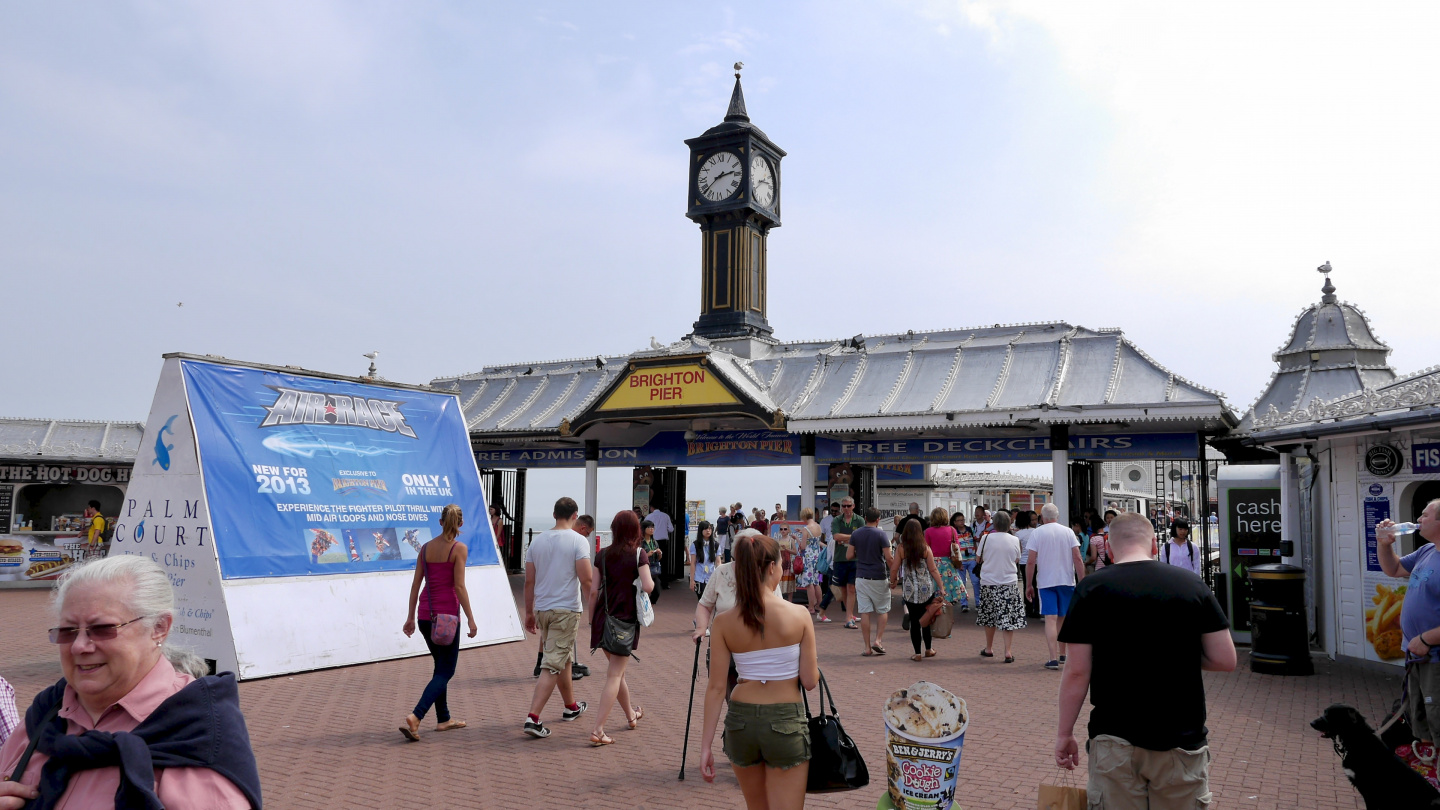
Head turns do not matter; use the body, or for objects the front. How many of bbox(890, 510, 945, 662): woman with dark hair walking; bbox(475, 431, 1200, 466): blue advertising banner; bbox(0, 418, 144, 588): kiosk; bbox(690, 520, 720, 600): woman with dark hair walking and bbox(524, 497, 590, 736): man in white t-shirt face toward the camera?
3

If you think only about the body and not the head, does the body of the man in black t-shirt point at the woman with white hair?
no

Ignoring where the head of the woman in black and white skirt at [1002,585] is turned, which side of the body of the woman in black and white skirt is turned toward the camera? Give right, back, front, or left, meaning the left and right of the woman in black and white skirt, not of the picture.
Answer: back

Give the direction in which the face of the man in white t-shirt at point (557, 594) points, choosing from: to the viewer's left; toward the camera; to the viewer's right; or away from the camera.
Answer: away from the camera

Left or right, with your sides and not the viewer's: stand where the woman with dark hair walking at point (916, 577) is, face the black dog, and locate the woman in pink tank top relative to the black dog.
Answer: right

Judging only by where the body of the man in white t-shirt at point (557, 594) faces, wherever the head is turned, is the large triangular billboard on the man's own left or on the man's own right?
on the man's own left

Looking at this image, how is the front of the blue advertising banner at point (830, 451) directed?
toward the camera

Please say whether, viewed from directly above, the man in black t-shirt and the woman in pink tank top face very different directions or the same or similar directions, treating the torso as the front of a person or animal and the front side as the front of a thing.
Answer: same or similar directions

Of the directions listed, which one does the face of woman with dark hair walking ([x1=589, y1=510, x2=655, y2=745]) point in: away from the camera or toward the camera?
away from the camera

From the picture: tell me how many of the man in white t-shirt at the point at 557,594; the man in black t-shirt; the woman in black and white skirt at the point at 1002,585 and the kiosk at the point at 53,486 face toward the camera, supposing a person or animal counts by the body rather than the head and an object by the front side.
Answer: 1

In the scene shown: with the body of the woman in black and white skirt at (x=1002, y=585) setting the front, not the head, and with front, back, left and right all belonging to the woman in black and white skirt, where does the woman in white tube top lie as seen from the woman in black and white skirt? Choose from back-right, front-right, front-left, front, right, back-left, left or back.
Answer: back

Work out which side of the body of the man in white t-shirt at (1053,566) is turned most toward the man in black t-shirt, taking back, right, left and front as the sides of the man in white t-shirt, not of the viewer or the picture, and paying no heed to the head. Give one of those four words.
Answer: back

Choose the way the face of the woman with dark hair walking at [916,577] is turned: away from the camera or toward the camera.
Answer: away from the camera

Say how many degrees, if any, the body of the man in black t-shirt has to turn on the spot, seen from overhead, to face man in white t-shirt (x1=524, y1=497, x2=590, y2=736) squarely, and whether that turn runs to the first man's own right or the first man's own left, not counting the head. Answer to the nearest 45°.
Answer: approximately 45° to the first man's own left

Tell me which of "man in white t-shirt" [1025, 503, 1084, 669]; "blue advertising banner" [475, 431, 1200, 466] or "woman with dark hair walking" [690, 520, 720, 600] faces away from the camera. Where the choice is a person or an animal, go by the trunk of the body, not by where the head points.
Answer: the man in white t-shirt

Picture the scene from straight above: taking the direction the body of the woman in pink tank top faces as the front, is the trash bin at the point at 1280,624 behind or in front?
in front

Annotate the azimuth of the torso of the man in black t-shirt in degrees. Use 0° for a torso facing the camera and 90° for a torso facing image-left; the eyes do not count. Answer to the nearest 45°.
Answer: approximately 180°

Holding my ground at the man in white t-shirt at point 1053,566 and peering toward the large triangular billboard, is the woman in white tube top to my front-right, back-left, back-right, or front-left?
front-left
